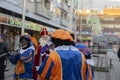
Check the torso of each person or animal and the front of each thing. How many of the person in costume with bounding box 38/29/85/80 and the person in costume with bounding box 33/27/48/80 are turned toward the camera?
1

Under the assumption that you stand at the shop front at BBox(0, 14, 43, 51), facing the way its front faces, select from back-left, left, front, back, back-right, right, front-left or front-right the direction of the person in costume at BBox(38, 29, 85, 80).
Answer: front-right

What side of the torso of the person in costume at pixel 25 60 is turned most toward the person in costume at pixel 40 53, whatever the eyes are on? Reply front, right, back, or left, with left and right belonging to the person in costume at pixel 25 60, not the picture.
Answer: back

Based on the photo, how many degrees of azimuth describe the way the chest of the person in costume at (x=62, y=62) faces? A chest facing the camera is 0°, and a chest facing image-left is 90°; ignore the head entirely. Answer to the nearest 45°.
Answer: approximately 135°

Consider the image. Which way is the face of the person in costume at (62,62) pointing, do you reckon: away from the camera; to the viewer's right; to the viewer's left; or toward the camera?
away from the camera

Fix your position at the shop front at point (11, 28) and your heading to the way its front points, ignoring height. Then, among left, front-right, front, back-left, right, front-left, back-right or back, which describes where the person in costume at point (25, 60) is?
front-right

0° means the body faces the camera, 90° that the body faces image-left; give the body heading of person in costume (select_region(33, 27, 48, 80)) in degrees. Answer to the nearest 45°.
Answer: approximately 0°

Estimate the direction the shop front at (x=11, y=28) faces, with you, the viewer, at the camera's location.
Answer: facing the viewer and to the right of the viewer

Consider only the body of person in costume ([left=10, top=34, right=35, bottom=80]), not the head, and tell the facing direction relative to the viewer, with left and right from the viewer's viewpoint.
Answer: facing the viewer and to the left of the viewer
